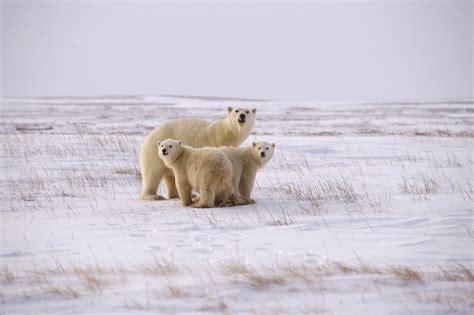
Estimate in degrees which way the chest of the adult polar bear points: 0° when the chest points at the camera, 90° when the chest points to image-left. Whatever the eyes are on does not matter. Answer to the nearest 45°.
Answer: approximately 270°

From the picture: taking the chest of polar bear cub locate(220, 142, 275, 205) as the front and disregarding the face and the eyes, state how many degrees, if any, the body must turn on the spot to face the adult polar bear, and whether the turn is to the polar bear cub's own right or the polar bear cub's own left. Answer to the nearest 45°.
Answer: approximately 135° to the polar bear cub's own left

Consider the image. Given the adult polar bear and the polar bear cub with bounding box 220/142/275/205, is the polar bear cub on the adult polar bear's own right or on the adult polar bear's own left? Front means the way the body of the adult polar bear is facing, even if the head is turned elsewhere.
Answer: on the adult polar bear's own right

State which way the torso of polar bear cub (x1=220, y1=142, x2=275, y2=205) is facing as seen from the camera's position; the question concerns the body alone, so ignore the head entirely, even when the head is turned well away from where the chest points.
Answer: to the viewer's right

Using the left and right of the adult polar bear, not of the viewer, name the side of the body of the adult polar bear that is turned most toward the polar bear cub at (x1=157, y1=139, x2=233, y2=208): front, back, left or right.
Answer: right

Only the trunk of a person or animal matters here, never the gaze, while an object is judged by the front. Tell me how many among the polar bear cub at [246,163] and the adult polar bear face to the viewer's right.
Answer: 2

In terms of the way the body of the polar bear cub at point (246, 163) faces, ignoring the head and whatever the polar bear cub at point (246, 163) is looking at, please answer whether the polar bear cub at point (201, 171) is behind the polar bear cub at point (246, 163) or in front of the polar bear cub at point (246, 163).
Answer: behind
